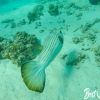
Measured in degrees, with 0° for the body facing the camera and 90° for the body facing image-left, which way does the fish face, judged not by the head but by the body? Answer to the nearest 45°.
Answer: approximately 225°
